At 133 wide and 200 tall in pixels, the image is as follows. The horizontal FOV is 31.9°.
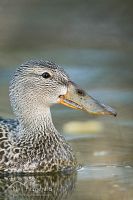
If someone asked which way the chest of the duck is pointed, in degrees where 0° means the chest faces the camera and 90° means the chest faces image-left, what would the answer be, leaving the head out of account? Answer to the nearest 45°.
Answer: approximately 270°
